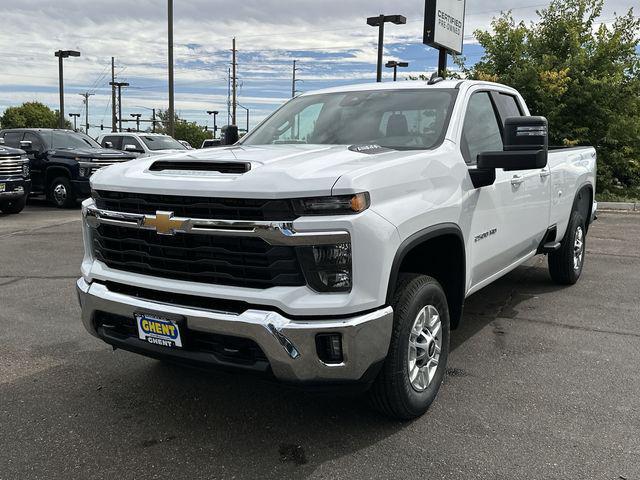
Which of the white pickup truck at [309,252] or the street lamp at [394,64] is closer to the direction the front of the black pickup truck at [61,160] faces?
the white pickup truck

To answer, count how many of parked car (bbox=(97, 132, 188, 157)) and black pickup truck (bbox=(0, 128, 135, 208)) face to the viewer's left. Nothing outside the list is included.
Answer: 0

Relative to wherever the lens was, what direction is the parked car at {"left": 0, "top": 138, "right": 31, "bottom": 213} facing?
facing the viewer and to the right of the viewer

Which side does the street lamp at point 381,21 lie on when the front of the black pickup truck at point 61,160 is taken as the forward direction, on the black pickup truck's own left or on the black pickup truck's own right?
on the black pickup truck's own left

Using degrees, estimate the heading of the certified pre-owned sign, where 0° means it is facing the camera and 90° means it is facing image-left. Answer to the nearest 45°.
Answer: approximately 315°

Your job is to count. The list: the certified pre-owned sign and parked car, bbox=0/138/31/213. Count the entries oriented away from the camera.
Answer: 0

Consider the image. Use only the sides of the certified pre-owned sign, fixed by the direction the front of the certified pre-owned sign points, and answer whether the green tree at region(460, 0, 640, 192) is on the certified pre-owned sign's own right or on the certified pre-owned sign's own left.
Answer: on the certified pre-owned sign's own left

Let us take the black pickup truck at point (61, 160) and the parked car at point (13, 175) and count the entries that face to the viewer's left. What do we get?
0

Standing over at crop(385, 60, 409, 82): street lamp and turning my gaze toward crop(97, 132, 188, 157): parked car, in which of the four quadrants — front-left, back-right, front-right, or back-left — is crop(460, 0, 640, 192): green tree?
front-left

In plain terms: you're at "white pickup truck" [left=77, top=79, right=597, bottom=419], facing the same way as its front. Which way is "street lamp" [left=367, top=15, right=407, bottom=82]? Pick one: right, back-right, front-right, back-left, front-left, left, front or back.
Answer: back-right

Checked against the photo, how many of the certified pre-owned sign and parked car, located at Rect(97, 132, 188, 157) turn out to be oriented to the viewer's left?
0

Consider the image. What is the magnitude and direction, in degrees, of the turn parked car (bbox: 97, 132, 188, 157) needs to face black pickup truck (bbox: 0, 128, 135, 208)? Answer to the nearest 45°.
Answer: approximately 90° to its right

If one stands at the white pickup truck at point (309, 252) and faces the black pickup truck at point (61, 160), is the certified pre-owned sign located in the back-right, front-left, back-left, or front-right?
front-right

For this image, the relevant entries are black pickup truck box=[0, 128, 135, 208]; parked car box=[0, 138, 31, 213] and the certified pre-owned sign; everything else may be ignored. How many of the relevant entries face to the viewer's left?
0

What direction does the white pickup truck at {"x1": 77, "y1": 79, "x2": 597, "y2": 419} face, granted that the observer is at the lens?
facing the viewer and to the left of the viewer

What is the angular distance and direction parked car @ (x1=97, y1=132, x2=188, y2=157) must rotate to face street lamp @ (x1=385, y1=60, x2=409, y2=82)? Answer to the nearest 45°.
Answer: approximately 90° to its left

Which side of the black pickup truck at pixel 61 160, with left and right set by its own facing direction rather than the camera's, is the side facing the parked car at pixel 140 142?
left

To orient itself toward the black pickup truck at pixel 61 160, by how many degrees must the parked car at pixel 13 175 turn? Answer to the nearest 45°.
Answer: approximately 90° to its left
